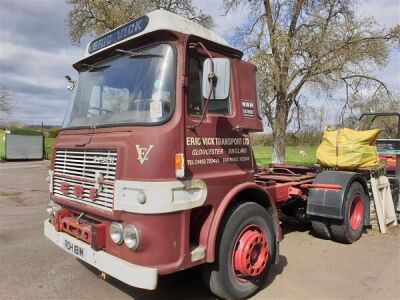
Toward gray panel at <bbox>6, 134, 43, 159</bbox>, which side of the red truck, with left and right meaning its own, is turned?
right

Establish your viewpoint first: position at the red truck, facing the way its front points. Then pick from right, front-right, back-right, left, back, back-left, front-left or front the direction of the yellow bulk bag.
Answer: back

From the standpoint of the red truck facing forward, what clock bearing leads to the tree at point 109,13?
The tree is roughly at 4 o'clock from the red truck.

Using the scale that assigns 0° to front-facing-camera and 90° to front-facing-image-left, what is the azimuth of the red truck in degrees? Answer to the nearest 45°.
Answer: approximately 45°

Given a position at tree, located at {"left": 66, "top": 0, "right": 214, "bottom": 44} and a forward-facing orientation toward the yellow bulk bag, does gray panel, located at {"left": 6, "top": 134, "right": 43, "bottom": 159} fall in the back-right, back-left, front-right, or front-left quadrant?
back-right
